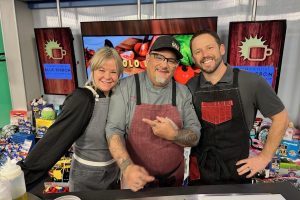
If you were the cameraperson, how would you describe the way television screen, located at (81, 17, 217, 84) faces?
facing the viewer

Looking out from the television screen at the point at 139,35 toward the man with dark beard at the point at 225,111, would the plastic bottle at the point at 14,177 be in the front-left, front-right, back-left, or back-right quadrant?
front-right

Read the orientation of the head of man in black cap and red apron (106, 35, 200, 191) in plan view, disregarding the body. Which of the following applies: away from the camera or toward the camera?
toward the camera

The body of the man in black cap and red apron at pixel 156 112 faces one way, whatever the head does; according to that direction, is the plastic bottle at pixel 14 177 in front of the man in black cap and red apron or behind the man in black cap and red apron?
in front

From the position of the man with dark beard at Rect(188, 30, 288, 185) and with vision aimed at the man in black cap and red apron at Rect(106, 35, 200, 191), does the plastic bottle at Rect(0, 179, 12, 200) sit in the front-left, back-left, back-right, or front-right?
front-left

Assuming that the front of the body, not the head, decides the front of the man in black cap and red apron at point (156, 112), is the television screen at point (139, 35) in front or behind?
behind

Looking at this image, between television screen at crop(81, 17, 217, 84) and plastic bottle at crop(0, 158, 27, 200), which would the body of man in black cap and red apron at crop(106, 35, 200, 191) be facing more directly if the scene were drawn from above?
the plastic bottle

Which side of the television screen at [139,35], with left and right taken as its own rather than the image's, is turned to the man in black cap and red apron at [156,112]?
front

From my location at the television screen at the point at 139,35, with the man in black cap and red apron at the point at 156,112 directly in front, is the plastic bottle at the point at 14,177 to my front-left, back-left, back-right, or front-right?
front-right

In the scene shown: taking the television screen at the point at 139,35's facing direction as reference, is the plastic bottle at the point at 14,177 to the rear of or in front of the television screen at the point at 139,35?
in front

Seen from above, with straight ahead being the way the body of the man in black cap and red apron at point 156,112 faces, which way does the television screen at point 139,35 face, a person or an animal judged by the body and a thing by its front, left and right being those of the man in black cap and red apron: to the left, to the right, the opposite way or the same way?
the same way

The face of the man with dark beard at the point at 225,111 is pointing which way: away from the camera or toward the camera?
toward the camera

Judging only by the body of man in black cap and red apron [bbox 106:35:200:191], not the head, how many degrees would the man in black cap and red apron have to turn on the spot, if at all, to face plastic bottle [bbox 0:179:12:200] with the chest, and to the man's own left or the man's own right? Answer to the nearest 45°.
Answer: approximately 45° to the man's own right

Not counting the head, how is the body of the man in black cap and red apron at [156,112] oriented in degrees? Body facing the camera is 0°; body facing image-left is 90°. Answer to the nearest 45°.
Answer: approximately 0°

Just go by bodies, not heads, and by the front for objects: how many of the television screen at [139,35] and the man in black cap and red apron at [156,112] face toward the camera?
2
